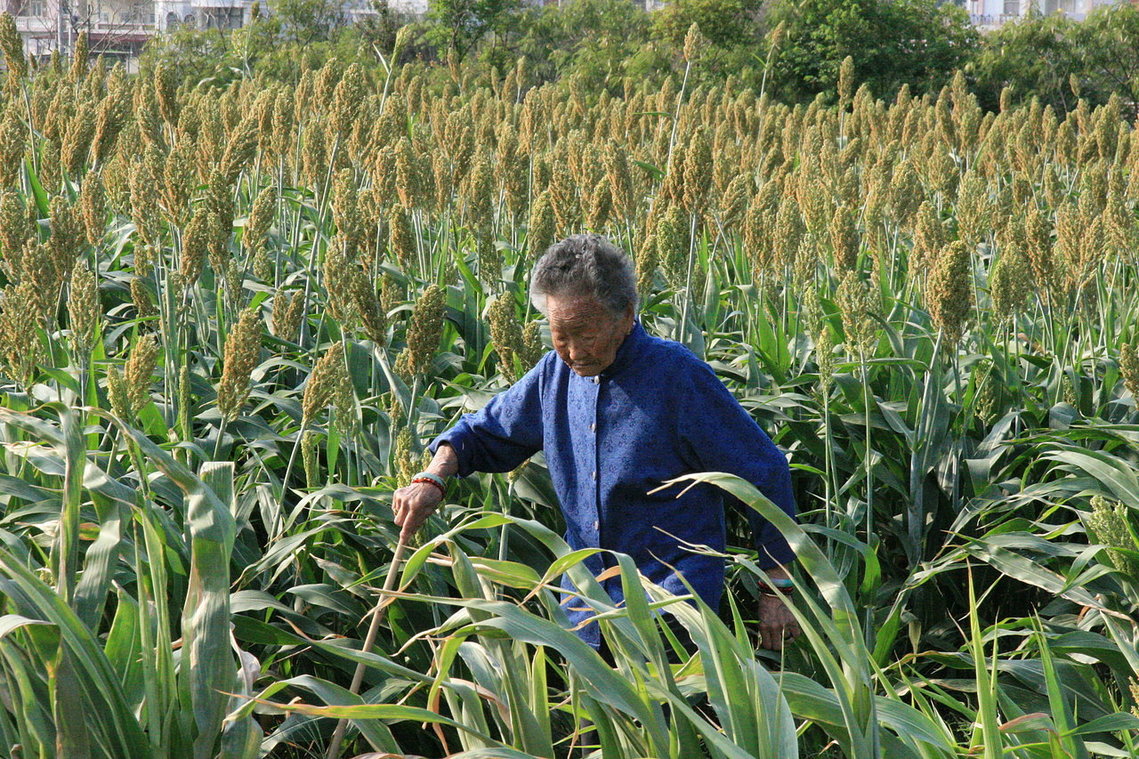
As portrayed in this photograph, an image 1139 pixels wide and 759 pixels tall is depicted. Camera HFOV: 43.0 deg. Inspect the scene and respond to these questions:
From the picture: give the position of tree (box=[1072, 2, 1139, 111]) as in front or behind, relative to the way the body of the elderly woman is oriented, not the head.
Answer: behind

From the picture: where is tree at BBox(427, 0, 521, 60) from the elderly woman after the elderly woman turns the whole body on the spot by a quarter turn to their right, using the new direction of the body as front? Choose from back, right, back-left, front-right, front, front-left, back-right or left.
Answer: front-right

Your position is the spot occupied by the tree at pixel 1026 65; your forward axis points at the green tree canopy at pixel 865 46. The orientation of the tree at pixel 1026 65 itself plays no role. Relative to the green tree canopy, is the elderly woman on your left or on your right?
left

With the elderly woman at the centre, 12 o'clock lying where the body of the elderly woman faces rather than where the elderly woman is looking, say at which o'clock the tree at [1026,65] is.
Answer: The tree is roughly at 5 o'clock from the elderly woman.

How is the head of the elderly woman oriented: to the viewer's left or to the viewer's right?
to the viewer's left

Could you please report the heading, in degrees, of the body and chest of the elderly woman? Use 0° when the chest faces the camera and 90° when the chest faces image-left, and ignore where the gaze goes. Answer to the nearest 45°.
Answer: approximately 45°

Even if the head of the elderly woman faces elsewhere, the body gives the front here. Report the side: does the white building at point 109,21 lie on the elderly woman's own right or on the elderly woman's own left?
on the elderly woman's own right
